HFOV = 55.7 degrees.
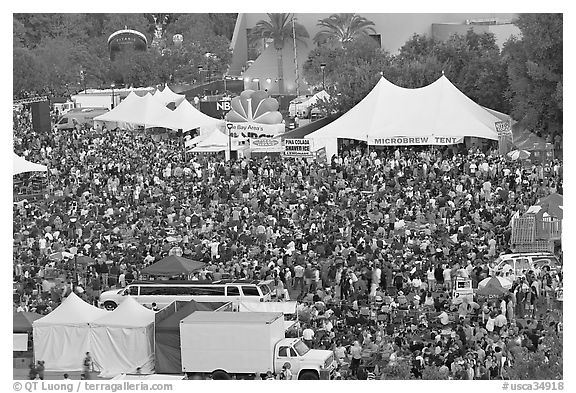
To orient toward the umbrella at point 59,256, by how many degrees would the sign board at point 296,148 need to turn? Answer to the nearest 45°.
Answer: approximately 45° to its right

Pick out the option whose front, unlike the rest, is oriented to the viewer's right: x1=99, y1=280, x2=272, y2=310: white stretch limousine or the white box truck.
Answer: the white box truck

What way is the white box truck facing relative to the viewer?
to the viewer's right

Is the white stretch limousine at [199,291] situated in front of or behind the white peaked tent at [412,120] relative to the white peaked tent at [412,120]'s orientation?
in front

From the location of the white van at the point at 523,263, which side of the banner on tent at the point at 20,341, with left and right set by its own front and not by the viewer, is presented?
left

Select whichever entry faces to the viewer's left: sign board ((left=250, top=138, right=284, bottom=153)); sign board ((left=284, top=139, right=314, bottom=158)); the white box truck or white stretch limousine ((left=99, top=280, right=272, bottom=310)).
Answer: the white stretch limousine

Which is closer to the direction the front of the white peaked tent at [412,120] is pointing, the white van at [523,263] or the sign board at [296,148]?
the white van

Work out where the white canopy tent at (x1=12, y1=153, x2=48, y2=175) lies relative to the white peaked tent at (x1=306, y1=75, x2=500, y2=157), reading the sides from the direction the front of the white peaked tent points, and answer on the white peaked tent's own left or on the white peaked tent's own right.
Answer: on the white peaked tent's own right

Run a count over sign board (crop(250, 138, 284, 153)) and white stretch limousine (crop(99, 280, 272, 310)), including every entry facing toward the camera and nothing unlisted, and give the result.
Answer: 1

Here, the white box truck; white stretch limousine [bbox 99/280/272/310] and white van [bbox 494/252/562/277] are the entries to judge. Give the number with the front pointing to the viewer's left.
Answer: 2

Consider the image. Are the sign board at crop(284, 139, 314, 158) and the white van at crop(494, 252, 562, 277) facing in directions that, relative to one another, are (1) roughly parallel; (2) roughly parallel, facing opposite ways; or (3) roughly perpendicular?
roughly perpendicular

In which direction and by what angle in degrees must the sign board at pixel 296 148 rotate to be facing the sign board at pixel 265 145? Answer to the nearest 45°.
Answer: approximately 135° to its right

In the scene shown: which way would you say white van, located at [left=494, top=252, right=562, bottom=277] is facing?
to the viewer's left

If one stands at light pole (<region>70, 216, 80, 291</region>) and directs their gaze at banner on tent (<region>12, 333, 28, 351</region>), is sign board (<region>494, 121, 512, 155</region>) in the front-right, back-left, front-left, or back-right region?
back-left
